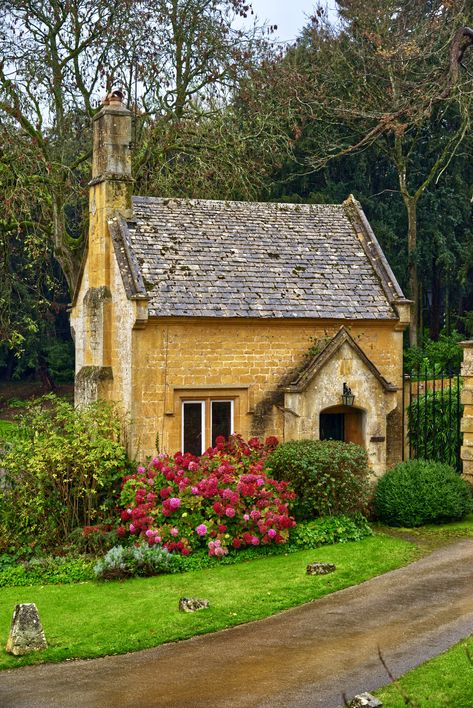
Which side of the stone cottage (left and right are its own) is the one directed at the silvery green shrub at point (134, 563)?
front

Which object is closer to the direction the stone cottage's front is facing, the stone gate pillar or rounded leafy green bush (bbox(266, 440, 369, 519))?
the rounded leafy green bush

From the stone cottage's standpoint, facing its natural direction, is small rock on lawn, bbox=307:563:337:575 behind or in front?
in front

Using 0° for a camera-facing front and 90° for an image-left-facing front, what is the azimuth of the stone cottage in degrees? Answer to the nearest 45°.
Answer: approximately 0°

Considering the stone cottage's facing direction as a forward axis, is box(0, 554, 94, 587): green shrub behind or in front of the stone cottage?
in front

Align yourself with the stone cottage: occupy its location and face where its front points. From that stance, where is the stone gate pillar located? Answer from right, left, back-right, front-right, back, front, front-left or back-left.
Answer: left

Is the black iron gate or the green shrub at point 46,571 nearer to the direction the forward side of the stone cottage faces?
the green shrub

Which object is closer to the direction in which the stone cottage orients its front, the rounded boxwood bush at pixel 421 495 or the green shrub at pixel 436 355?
the rounded boxwood bush

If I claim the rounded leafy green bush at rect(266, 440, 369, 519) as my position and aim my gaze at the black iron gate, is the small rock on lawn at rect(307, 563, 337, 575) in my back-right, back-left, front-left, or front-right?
back-right

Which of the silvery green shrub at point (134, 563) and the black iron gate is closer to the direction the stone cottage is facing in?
the silvery green shrub
